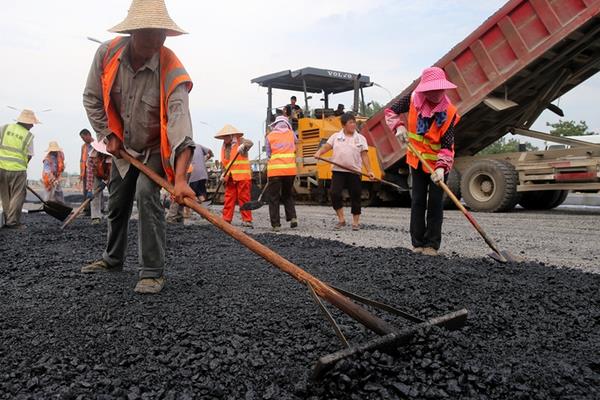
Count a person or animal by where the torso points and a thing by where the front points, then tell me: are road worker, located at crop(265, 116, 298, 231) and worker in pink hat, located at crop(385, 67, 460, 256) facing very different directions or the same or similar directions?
very different directions

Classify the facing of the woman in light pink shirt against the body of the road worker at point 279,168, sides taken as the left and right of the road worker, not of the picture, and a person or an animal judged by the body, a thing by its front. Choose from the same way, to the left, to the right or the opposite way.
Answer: the opposite way

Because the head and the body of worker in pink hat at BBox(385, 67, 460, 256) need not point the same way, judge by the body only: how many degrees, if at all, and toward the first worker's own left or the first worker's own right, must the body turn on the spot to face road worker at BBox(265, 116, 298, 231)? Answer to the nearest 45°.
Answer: approximately 135° to the first worker's own right

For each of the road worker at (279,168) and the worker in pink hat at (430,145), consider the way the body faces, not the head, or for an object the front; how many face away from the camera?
1

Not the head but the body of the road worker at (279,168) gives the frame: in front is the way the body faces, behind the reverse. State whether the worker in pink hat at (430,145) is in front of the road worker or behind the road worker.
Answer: behind

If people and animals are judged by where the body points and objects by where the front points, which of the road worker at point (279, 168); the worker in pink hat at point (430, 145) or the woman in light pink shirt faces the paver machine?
the road worker

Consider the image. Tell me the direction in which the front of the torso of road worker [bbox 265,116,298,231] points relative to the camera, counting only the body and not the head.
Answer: away from the camera

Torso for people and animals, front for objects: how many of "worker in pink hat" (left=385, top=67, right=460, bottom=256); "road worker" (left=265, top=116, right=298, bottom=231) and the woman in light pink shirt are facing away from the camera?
1

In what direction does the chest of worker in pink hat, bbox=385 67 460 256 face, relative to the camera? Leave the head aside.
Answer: toward the camera

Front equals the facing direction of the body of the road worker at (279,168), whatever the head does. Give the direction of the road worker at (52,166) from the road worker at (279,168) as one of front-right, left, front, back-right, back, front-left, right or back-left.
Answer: front-left

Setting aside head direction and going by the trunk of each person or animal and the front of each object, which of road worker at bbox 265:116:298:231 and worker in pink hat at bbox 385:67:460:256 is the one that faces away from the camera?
the road worker

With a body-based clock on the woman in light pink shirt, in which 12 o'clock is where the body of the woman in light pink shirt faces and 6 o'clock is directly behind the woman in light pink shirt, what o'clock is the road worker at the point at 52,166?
The road worker is roughly at 4 o'clock from the woman in light pink shirt.

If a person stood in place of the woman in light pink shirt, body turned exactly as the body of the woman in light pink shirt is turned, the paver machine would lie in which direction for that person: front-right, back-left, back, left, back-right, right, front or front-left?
back

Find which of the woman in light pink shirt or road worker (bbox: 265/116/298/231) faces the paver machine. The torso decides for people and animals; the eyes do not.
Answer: the road worker
